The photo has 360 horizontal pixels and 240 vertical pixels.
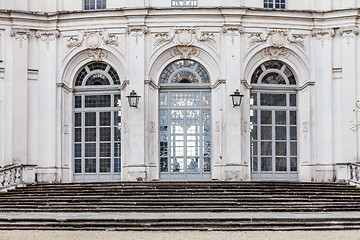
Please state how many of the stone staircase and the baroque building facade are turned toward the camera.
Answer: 2

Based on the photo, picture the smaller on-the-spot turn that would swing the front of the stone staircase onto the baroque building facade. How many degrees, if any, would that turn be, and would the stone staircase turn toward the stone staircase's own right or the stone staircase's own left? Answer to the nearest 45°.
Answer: approximately 180°

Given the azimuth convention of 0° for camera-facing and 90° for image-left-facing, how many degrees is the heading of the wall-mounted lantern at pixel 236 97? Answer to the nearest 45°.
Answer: approximately 0°

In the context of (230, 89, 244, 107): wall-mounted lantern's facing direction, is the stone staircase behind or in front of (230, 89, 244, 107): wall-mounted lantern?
in front

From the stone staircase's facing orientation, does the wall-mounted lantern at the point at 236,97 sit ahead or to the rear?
to the rear

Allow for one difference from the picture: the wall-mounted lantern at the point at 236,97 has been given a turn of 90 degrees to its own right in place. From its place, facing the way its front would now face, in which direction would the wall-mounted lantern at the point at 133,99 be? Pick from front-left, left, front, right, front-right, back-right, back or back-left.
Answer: front

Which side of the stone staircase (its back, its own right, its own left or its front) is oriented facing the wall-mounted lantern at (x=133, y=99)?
back

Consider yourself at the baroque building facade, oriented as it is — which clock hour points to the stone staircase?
The stone staircase is roughly at 12 o'clock from the baroque building facade.
